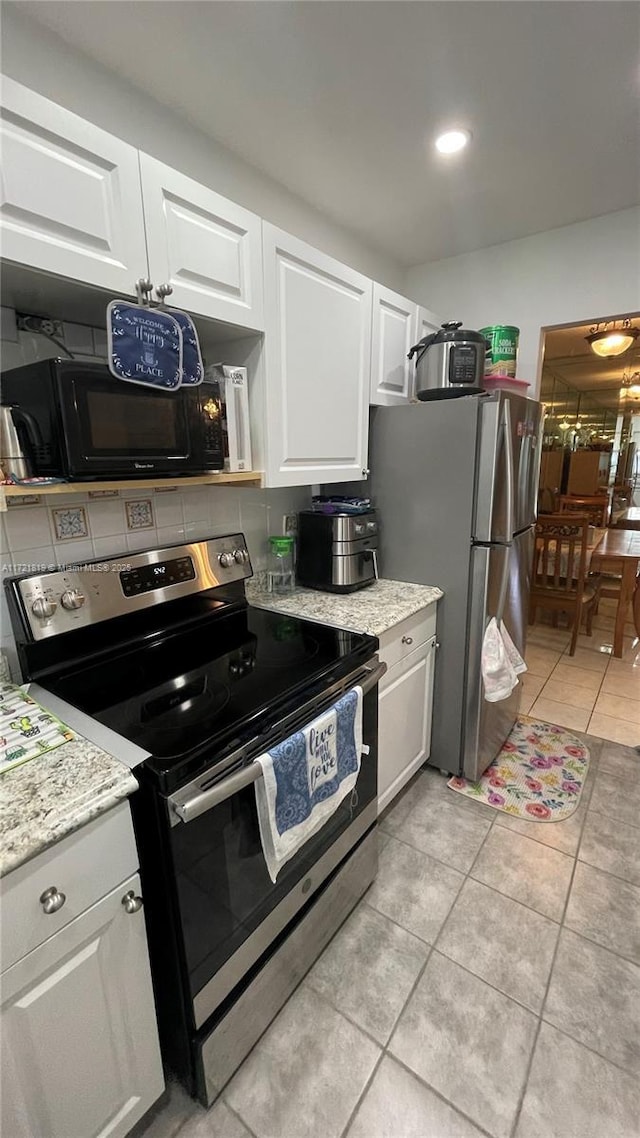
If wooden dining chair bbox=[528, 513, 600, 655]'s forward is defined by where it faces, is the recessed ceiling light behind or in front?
behind

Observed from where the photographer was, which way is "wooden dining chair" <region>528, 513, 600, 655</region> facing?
facing away from the viewer and to the right of the viewer

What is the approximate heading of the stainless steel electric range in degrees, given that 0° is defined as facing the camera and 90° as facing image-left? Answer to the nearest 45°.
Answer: approximately 315°

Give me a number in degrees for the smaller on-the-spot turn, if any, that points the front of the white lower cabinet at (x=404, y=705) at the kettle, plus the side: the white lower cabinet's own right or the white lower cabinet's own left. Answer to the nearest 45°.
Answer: approximately 90° to the white lower cabinet's own right

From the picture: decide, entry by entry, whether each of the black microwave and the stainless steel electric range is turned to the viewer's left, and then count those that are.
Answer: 0

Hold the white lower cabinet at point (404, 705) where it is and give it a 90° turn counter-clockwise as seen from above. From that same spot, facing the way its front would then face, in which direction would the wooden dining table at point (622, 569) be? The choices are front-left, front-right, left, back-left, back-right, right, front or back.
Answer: front

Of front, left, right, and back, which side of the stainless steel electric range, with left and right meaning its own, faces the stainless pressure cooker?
left

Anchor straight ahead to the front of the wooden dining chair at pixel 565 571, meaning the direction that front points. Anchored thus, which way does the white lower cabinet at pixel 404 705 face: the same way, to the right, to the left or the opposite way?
to the right

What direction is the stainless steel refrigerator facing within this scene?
to the viewer's right

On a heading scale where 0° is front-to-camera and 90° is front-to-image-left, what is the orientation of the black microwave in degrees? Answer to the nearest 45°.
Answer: approximately 315°

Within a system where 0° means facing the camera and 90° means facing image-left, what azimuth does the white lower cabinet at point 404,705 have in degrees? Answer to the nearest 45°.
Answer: approximately 315°
